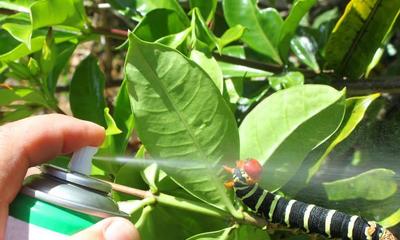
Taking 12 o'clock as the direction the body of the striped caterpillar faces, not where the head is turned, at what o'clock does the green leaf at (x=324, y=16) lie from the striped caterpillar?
The green leaf is roughly at 3 o'clock from the striped caterpillar.

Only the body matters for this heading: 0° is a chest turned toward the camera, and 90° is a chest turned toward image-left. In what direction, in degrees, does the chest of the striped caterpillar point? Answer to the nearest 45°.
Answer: approximately 90°

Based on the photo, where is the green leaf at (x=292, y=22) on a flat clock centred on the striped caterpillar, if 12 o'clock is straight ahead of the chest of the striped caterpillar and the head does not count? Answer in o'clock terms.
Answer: The green leaf is roughly at 3 o'clock from the striped caterpillar.

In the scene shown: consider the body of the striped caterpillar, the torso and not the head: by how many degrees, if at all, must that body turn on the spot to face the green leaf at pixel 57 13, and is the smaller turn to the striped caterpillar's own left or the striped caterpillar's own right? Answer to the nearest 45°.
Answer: approximately 45° to the striped caterpillar's own right
